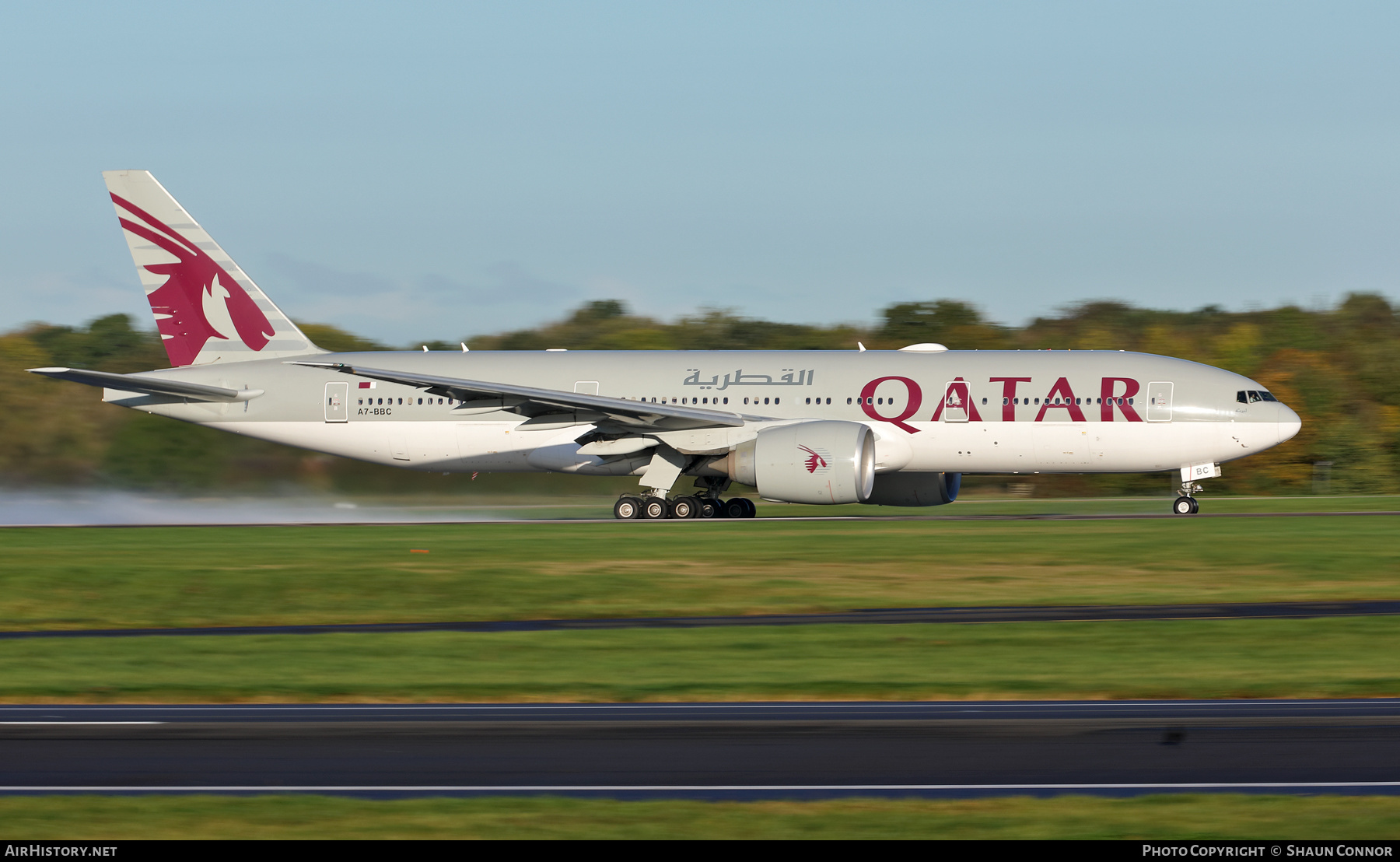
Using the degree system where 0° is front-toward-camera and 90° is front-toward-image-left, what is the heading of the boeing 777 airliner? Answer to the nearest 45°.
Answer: approximately 270°
